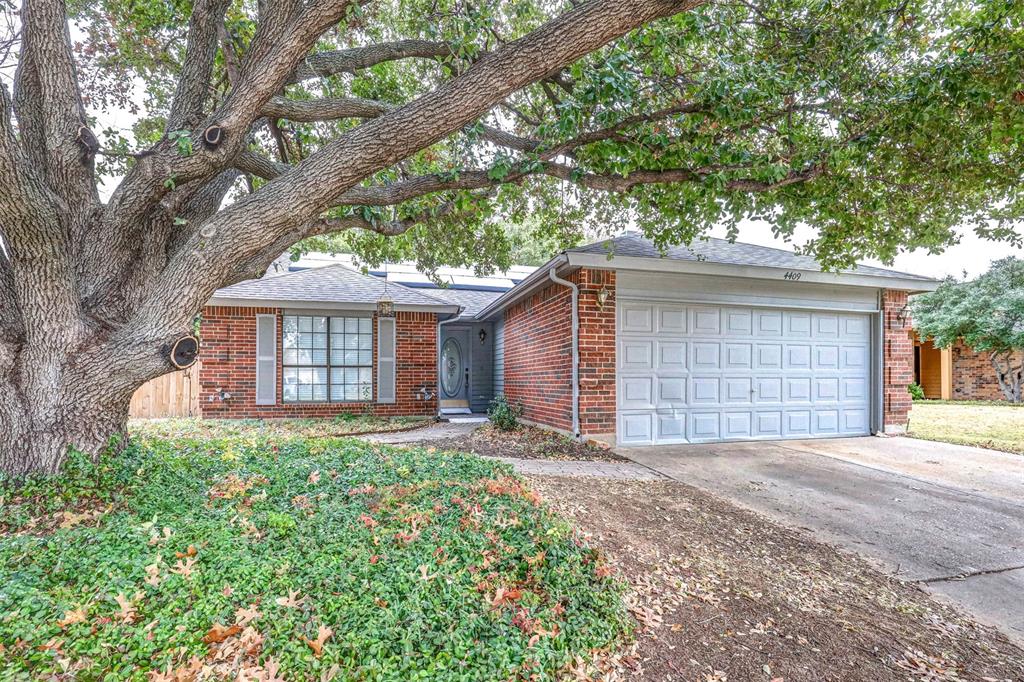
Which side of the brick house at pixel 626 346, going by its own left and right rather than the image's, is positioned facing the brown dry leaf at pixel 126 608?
front

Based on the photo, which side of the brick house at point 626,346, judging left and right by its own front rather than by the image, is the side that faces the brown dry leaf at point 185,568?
front

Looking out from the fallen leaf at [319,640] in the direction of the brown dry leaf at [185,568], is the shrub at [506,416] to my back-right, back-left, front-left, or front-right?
front-right

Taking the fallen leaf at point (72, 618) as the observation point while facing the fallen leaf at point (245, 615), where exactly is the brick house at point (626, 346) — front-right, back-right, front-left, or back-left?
front-left

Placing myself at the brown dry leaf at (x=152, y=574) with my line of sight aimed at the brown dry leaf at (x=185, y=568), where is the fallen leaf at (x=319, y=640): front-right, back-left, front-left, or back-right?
front-right

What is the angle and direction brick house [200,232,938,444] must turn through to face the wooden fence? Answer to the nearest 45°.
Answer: approximately 90° to its right

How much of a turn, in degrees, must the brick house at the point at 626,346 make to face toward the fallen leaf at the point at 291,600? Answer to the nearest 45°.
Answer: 0° — it already faces it

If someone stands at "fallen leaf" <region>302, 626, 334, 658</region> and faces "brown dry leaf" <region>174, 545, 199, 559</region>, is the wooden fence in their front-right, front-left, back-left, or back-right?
front-right

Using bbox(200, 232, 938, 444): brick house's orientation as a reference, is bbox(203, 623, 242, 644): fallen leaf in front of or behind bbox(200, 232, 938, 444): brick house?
in front

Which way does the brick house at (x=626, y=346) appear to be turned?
toward the camera

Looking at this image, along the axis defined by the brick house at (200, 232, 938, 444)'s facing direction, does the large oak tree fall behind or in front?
in front
